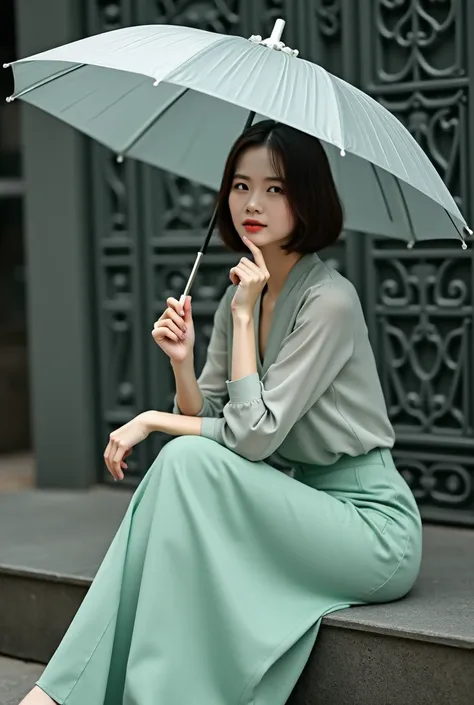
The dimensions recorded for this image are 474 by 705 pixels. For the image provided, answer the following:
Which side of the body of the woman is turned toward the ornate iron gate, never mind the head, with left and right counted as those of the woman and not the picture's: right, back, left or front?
back

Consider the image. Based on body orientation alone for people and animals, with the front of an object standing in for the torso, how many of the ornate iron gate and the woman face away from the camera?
0

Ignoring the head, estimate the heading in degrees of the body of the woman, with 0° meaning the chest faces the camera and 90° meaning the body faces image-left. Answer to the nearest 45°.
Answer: approximately 45°

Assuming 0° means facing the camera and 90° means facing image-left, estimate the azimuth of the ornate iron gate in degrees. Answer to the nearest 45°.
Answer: approximately 0°
